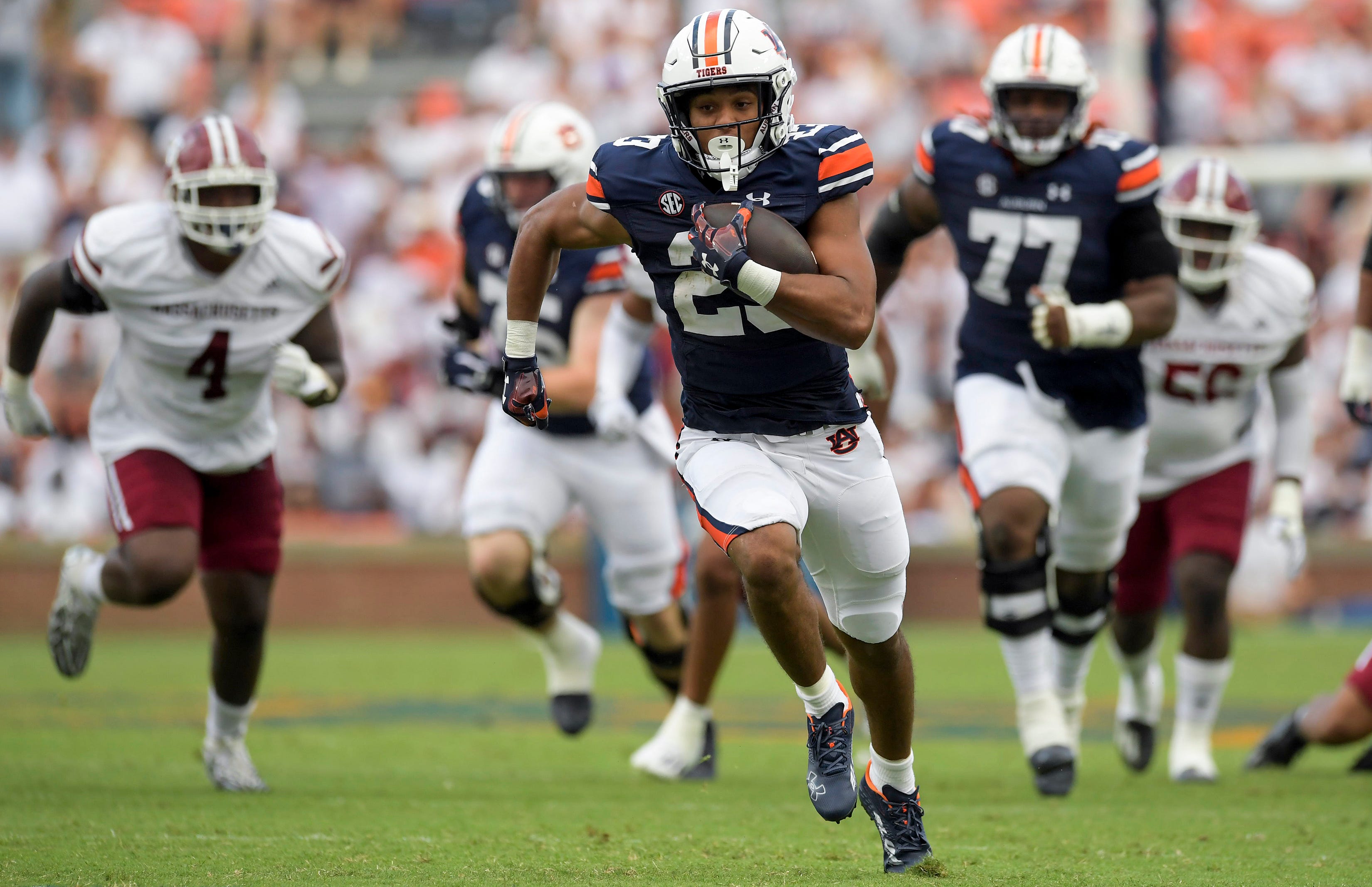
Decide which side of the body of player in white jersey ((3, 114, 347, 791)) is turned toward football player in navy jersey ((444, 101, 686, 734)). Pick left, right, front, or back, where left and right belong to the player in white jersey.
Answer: left

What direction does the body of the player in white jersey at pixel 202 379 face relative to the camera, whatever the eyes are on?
toward the camera

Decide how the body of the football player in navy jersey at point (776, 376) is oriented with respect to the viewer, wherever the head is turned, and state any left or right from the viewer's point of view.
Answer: facing the viewer

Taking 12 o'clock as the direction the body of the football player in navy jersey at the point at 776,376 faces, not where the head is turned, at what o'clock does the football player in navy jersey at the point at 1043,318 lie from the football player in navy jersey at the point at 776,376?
the football player in navy jersey at the point at 1043,318 is roughly at 7 o'clock from the football player in navy jersey at the point at 776,376.

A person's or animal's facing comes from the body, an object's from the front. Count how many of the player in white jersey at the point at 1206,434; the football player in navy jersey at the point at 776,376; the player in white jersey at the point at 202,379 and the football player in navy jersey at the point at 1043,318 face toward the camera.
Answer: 4

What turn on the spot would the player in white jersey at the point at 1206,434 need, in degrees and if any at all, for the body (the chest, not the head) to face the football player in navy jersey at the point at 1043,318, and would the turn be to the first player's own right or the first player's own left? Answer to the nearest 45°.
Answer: approximately 45° to the first player's own right

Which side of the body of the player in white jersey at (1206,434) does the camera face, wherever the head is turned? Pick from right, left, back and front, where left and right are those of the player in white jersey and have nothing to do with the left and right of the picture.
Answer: front

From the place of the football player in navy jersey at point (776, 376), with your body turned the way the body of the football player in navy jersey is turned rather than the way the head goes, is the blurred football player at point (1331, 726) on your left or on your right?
on your left

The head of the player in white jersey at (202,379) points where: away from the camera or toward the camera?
toward the camera

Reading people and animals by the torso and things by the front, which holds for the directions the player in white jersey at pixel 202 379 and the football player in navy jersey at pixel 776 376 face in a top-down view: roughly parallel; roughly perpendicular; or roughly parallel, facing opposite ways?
roughly parallel
